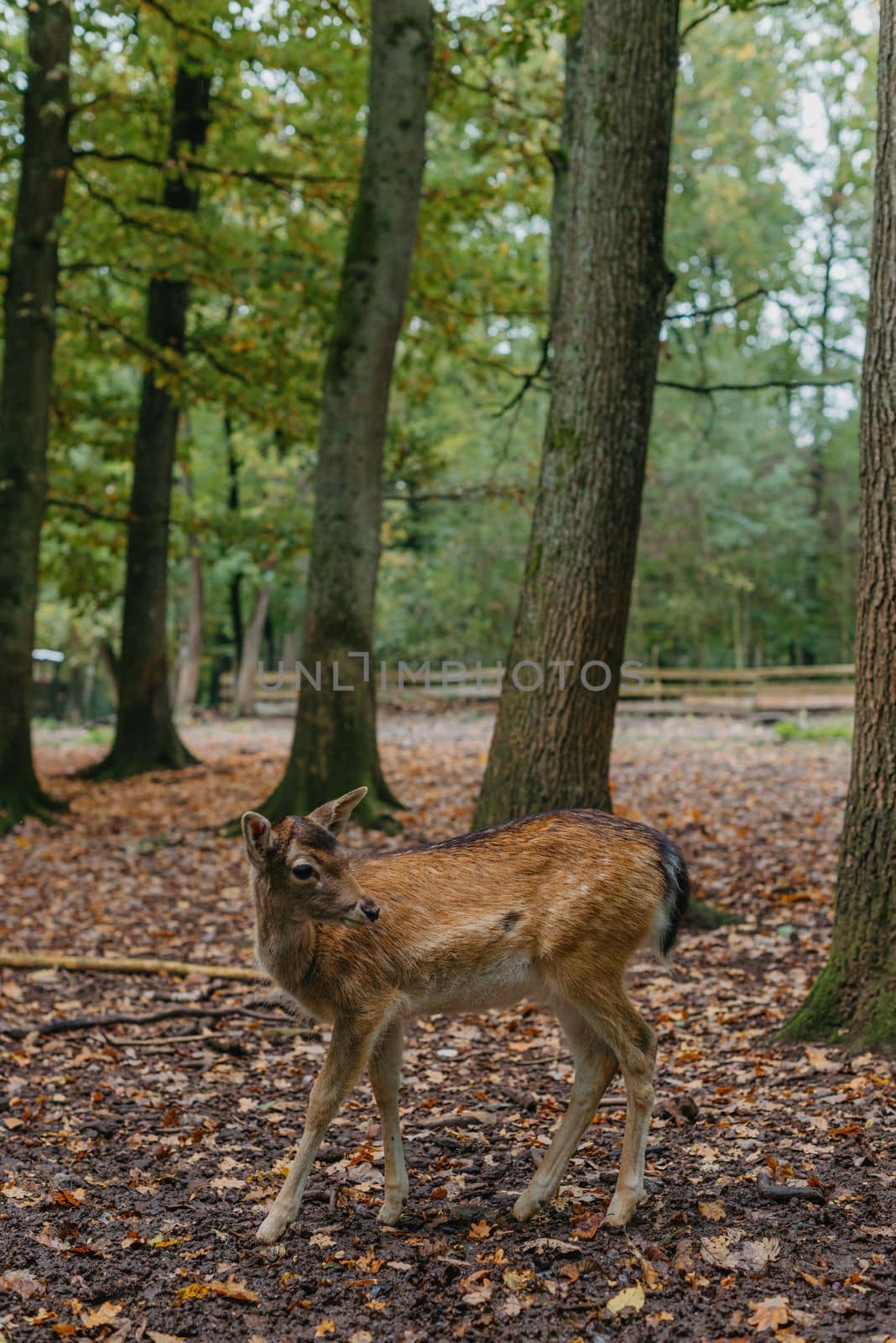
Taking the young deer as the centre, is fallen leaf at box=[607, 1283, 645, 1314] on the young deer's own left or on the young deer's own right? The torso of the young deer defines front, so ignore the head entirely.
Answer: on the young deer's own left

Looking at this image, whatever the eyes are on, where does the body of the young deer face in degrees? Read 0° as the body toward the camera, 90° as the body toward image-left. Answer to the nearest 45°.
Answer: approximately 90°

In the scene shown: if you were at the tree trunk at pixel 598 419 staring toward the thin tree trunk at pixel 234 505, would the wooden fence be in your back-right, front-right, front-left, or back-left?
front-right

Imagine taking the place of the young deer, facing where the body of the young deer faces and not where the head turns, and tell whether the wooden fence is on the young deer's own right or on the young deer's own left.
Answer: on the young deer's own right

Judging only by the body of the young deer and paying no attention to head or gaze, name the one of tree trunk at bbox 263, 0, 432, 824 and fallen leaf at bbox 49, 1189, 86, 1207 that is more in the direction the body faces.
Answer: the fallen leaf

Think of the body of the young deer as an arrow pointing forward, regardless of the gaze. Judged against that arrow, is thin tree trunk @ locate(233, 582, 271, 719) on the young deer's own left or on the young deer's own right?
on the young deer's own right

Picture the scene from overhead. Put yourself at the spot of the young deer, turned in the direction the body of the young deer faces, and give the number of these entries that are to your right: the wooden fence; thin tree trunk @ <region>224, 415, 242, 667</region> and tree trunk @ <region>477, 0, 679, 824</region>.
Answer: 3

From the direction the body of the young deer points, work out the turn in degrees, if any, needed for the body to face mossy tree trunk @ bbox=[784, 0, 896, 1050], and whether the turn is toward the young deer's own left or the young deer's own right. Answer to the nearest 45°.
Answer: approximately 135° to the young deer's own right

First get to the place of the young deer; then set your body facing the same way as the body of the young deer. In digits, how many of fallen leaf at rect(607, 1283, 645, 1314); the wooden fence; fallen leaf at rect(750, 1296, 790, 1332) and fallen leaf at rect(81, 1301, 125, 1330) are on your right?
1

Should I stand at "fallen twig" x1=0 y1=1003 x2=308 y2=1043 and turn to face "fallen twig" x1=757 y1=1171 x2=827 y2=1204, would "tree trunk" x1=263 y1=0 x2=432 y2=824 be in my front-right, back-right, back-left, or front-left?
back-left

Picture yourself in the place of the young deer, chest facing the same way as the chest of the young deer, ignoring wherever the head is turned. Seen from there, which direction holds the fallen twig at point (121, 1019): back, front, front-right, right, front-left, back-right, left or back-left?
front-right

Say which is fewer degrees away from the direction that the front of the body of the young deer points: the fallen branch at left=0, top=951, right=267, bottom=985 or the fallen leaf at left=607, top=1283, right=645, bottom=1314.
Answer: the fallen branch

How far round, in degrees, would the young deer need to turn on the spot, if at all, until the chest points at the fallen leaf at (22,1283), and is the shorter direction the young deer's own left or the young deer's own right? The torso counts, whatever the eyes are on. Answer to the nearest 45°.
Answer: approximately 45° to the young deer's own left

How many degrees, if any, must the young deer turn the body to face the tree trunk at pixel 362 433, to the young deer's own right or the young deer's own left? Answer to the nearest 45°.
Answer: approximately 90° to the young deer's own right

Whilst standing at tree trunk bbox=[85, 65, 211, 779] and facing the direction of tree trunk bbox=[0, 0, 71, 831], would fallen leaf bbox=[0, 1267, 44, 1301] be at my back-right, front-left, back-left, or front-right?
front-left

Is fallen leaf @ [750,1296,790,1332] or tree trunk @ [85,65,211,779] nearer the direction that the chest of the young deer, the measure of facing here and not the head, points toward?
the tree trunk
